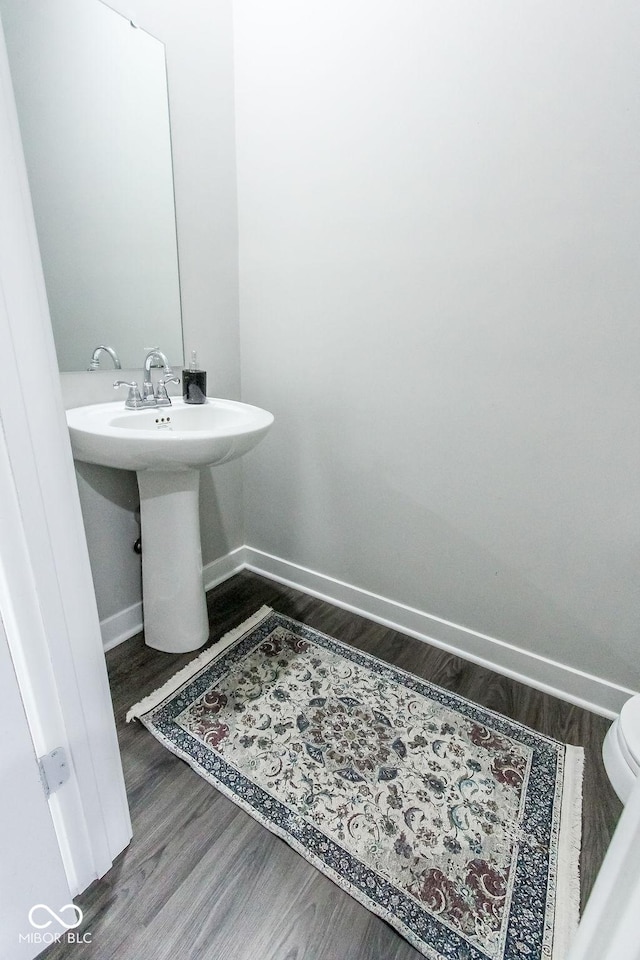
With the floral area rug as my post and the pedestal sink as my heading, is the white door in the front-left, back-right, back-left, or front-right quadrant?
front-left

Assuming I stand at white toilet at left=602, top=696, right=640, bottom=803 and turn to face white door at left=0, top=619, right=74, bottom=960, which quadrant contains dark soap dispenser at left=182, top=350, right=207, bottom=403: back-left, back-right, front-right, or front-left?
front-right

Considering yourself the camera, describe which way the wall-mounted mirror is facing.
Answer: facing the viewer and to the right of the viewer

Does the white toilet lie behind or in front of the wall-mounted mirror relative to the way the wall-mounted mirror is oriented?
in front
